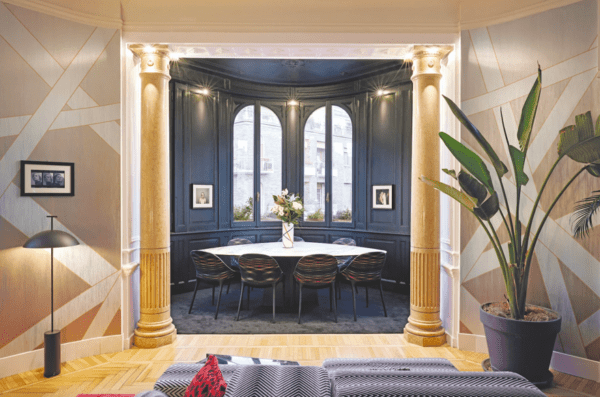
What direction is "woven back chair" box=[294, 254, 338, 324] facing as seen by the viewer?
away from the camera

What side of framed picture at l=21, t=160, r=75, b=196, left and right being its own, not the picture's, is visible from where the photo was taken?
front

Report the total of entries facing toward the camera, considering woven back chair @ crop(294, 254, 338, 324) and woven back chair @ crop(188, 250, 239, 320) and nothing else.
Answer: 0

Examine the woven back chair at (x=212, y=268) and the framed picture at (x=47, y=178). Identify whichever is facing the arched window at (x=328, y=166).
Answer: the woven back chair

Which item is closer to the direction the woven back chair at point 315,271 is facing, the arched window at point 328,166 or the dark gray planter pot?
the arched window

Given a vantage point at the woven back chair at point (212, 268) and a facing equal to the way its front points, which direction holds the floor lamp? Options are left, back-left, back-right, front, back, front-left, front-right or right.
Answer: back

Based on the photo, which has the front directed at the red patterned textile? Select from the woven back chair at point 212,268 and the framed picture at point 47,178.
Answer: the framed picture

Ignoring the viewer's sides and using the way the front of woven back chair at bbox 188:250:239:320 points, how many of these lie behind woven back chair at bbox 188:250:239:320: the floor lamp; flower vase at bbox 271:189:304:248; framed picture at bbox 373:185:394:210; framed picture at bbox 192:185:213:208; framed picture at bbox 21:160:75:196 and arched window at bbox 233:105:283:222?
2

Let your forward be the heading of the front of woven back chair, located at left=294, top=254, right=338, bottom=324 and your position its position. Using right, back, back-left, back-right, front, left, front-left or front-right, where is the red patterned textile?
back

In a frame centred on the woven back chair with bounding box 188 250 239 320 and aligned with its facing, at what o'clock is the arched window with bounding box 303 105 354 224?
The arched window is roughly at 12 o'clock from the woven back chair.

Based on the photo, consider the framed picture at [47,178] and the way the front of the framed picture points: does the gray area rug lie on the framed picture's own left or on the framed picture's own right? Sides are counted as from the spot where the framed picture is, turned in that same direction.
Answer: on the framed picture's own left

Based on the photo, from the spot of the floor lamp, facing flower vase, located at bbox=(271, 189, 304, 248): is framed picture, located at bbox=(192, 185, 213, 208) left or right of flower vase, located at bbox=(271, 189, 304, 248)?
left

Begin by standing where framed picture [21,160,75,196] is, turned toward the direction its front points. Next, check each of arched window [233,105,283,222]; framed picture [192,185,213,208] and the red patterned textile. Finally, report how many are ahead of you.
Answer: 1
